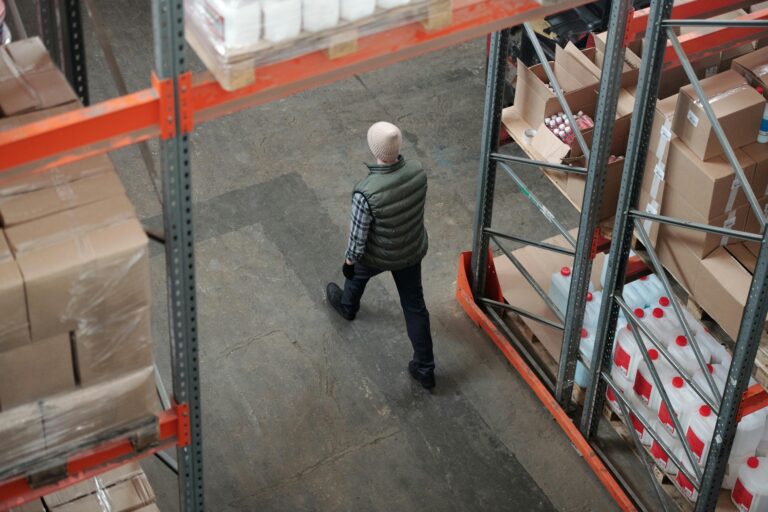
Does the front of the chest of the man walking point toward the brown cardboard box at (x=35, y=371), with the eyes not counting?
no

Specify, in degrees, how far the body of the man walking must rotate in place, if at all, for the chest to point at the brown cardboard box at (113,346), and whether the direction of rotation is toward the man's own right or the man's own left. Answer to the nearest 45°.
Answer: approximately 90° to the man's own left

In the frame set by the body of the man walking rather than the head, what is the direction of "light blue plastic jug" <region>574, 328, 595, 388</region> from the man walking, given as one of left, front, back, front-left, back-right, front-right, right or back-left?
back-right

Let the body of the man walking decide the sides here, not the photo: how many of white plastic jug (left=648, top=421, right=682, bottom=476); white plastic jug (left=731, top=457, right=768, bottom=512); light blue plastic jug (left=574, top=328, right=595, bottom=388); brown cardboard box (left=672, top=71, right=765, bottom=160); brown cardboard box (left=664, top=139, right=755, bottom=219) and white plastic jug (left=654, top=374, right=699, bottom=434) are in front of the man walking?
0

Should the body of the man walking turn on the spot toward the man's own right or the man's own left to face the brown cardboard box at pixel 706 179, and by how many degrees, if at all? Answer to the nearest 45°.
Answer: approximately 135° to the man's own right

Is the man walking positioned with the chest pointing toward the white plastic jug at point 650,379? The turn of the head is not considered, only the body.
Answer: no

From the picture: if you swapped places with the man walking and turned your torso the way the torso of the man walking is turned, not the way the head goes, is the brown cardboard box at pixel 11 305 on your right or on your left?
on your left

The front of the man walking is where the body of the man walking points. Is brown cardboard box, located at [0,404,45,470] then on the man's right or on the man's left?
on the man's left

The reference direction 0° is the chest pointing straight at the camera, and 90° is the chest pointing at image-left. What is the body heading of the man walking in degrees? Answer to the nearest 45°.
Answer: approximately 135°

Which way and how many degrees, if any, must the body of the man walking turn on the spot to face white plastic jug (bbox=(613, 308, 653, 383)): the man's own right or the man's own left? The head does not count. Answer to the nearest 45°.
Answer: approximately 135° to the man's own right

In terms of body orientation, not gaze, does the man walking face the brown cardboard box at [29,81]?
no

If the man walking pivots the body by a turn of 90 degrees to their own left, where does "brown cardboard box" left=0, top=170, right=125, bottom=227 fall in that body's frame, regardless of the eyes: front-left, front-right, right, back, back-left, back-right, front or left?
front

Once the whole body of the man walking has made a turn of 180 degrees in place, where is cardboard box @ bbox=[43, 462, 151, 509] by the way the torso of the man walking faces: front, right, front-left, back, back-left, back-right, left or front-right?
right
